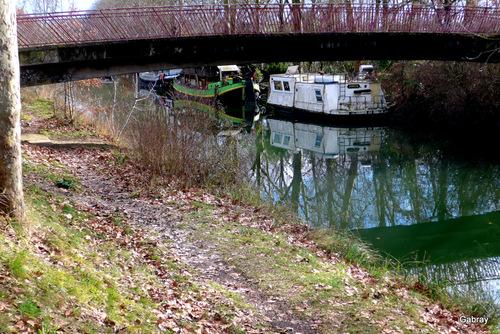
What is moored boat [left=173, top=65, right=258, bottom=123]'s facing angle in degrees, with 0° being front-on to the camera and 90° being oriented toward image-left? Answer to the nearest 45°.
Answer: approximately 135°

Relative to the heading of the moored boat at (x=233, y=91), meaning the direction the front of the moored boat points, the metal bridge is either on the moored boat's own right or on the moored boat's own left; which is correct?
on the moored boat's own left

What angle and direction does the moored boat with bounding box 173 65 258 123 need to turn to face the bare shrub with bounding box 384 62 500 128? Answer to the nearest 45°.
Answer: approximately 180°

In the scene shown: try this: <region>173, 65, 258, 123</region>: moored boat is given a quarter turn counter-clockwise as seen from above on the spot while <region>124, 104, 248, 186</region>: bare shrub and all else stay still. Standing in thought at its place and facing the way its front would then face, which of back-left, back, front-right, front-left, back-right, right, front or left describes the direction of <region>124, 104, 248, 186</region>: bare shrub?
front-left
